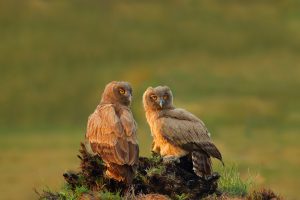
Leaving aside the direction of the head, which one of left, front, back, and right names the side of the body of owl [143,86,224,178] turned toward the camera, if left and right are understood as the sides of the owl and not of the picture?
left
